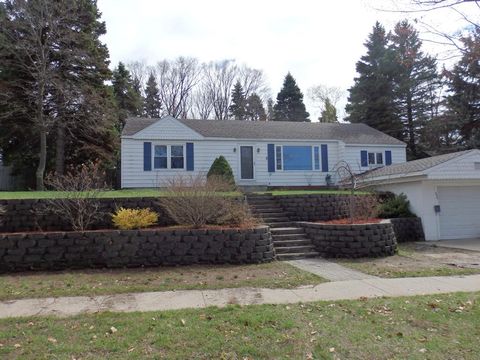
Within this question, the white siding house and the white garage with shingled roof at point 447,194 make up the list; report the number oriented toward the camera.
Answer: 2

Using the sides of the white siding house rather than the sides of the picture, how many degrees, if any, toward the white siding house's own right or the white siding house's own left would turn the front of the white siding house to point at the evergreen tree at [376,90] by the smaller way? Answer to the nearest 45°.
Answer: approximately 135° to the white siding house's own left

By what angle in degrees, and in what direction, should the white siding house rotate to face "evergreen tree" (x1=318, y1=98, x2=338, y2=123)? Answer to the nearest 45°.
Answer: approximately 180°

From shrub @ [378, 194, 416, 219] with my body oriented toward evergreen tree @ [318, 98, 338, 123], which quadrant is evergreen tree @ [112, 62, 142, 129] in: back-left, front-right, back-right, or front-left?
front-left

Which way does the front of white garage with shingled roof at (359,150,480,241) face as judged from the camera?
facing the viewer

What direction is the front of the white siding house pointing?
toward the camera

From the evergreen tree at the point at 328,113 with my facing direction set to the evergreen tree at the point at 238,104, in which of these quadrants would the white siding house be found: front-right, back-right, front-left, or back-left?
front-left

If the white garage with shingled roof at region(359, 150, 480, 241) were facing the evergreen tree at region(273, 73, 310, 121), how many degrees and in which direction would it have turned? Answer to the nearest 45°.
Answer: approximately 135° to its right

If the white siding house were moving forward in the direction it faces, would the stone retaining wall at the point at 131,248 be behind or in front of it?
in front

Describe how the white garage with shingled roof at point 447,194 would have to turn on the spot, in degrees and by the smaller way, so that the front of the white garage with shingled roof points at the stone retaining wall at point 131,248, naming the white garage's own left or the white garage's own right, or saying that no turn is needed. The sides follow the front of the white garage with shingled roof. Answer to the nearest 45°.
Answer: approximately 45° to the white garage's own right

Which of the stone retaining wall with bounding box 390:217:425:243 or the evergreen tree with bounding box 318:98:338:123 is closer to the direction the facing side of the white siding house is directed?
the stone retaining wall

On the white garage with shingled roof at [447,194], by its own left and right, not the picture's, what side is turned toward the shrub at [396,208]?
right

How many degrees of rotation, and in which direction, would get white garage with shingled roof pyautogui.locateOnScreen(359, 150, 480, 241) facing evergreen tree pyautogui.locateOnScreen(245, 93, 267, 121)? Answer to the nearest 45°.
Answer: approximately 135° to its right

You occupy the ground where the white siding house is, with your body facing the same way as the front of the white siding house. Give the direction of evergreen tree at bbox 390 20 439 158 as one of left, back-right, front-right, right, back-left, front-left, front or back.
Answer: back-left
